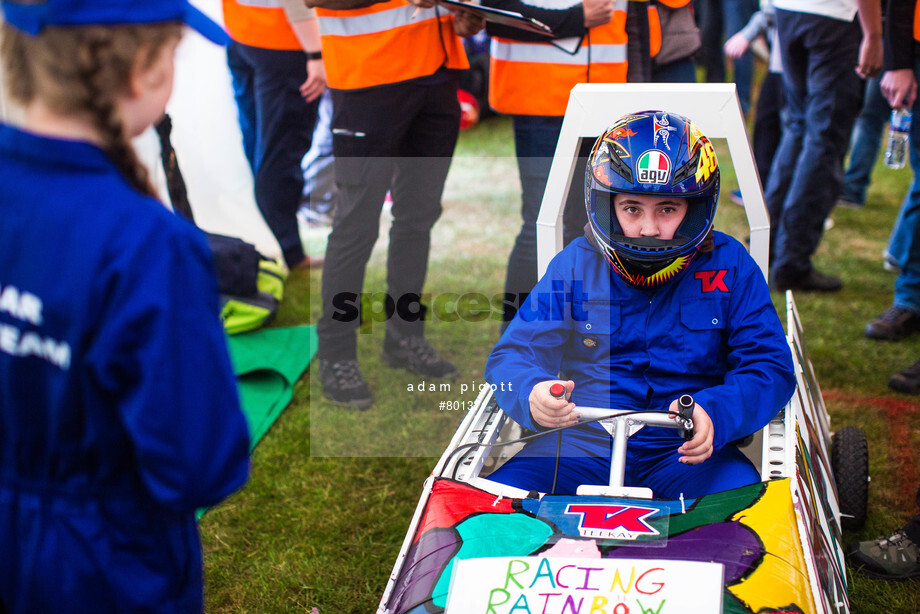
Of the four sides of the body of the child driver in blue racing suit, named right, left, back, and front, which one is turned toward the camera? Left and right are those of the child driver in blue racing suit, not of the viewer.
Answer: front

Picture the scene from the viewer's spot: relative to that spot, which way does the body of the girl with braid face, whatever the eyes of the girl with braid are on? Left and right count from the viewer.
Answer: facing away from the viewer and to the right of the viewer

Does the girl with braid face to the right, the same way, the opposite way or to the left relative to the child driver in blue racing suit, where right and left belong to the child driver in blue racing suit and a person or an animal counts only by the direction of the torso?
the opposite way

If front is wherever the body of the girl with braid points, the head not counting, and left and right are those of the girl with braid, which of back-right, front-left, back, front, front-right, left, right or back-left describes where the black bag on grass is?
front-left

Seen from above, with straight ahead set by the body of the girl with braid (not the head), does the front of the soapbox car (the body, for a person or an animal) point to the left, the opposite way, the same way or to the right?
the opposite way

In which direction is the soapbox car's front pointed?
toward the camera

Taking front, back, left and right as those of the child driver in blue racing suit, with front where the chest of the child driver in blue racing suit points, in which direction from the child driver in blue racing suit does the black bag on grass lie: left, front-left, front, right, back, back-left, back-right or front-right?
back-right

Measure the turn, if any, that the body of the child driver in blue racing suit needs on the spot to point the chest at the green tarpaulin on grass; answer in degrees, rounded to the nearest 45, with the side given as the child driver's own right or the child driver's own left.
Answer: approximately 135° to the child driver's own right

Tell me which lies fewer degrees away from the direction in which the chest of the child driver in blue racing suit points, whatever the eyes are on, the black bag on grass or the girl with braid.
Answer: the girl with braid

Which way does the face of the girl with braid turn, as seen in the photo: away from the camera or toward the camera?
away from the camera
